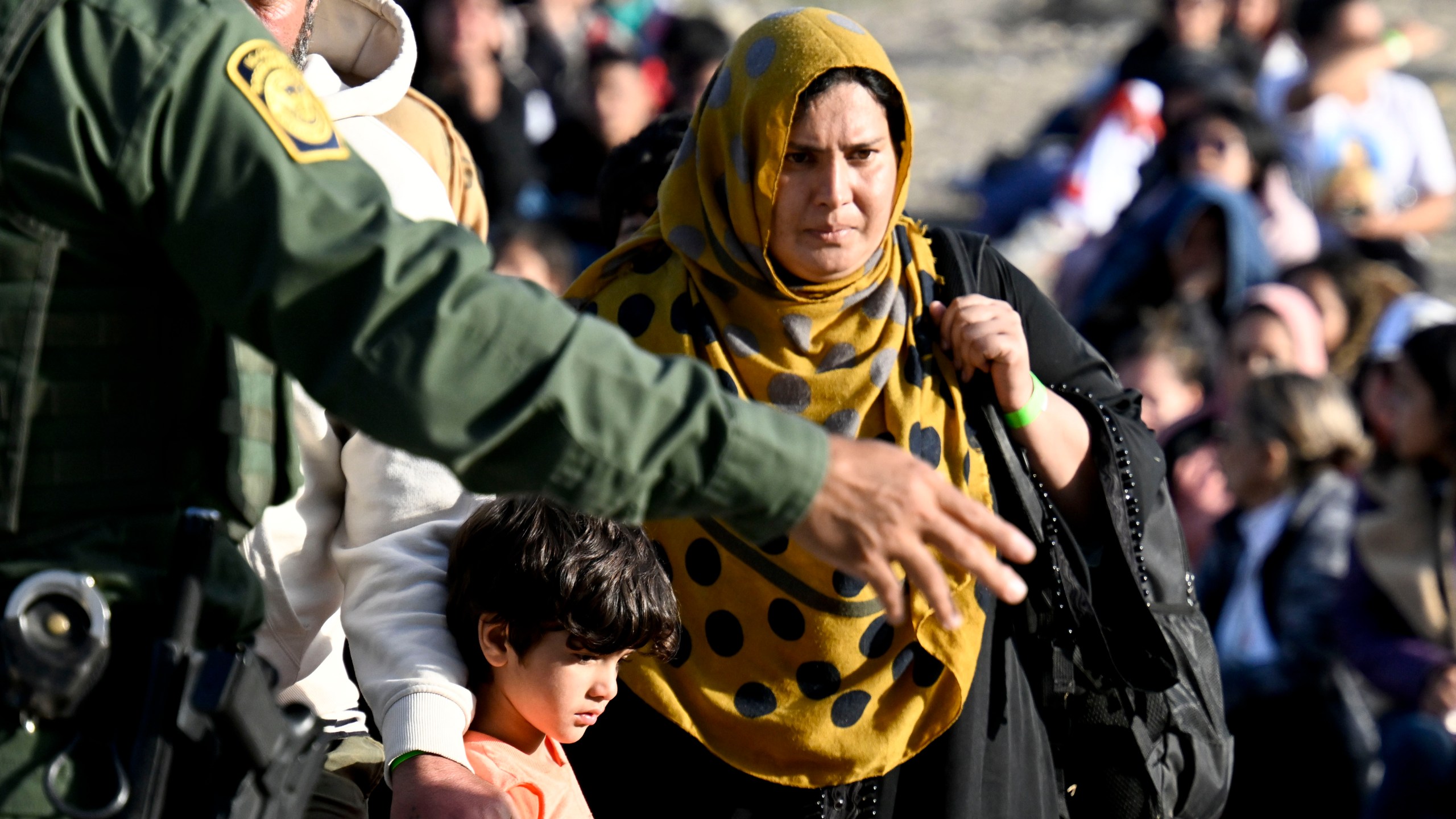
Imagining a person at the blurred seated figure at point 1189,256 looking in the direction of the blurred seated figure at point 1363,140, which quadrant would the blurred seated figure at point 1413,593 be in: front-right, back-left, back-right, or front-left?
back-right

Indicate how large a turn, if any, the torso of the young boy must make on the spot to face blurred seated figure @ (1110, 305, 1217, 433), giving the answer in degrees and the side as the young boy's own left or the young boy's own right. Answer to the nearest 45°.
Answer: approximately 90° to the young boy's own left

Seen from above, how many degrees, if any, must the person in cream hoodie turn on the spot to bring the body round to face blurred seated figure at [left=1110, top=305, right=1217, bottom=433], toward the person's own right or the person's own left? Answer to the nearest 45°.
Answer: approximately 180°

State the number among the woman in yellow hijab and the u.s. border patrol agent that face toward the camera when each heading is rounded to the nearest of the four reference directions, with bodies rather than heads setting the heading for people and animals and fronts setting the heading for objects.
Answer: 1

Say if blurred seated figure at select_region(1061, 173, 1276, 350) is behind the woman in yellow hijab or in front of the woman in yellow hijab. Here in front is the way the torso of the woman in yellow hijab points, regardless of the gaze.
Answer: behind

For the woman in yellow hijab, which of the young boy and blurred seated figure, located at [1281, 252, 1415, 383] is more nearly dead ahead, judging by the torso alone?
the young boy

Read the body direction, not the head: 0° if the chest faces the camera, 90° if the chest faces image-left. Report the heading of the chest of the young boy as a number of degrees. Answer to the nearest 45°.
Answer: approximately 315°

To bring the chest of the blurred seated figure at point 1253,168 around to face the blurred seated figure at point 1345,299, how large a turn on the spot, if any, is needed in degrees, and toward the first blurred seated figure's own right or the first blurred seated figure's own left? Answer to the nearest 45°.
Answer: approximately 90° to the first blurred seated figure's own left

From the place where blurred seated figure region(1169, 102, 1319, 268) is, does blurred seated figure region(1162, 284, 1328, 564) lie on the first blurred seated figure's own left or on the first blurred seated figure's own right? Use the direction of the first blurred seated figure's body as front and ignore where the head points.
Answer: on the first blurred seated figure's own left
